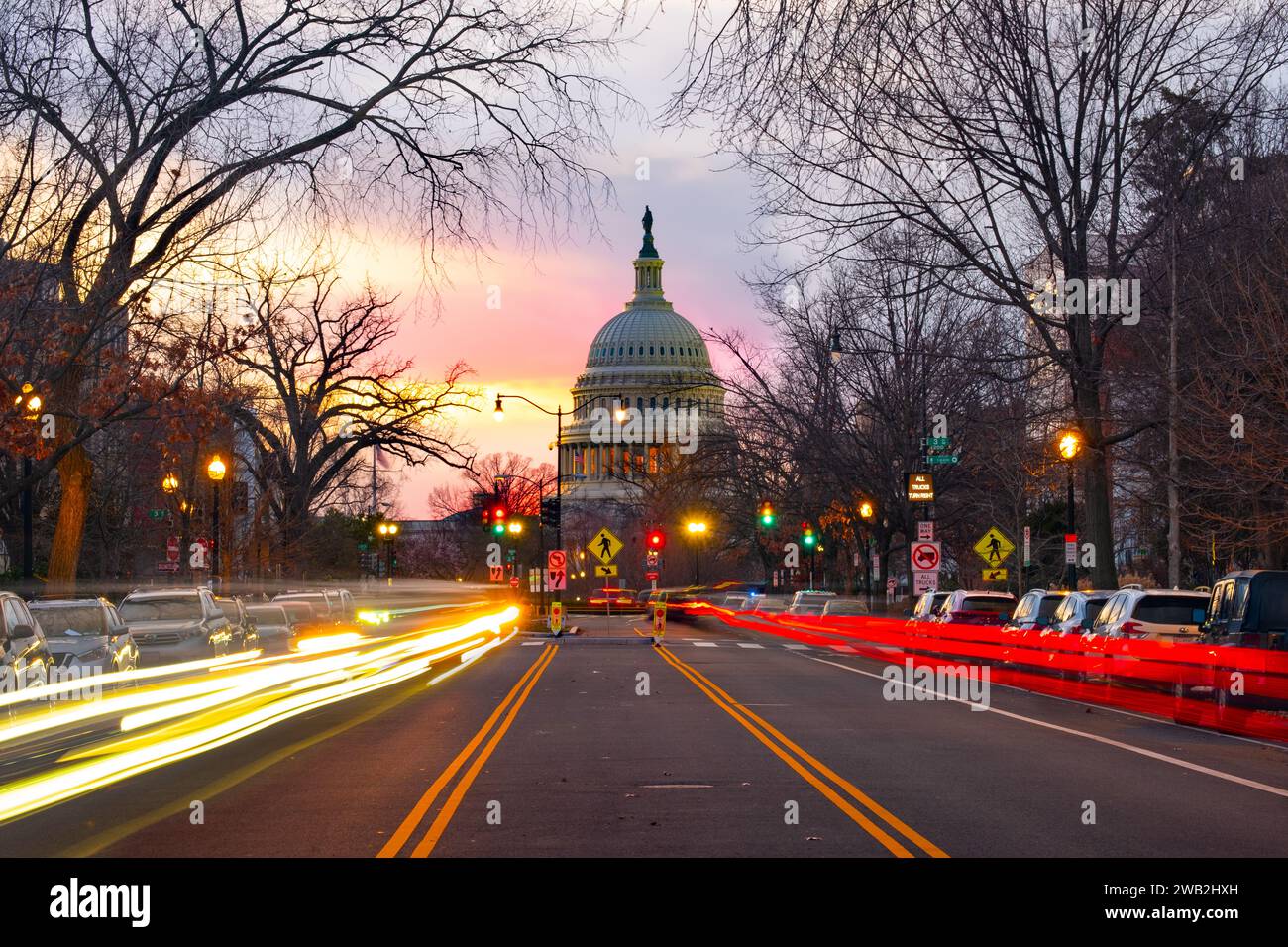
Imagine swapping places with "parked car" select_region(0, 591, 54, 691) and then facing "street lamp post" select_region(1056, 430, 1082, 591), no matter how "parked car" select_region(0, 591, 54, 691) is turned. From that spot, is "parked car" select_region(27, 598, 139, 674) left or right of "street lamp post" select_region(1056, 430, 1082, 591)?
left

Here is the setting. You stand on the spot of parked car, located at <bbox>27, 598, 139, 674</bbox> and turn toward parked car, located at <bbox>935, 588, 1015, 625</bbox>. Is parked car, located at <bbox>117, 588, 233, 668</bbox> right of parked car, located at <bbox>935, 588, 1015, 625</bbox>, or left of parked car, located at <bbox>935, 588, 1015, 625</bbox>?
left

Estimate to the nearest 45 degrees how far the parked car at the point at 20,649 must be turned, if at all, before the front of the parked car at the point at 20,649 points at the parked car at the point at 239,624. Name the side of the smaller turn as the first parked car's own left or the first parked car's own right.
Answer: approximately 135° to the first parked car's own right

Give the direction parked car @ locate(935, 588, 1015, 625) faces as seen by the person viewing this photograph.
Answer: facing away from the viewer and to the left of the viewer

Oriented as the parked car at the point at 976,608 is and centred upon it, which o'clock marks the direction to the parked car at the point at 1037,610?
the parked car at the point at 1037,610 is roughly at 7 o'clock from the parked car at the point at 976,608.

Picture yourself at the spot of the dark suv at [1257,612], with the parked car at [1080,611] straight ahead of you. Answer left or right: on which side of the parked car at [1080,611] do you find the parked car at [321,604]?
left

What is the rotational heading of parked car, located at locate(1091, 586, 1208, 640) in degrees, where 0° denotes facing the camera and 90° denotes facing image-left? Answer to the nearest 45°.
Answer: approximately 135°

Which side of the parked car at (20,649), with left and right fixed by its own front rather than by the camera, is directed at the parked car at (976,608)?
back

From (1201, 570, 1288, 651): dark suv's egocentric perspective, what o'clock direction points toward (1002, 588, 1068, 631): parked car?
The parked car is roughly at 1 o'clock from the dark suv.

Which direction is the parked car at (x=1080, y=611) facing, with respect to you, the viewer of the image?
facing away from the viewer and to the left of the viewer

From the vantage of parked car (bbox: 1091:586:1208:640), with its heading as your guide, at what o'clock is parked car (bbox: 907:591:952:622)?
parked car (bbox: 907:591:952:622) is roughly at 1 o'clock from parked car (bbox: 1091:586:1208:640).
